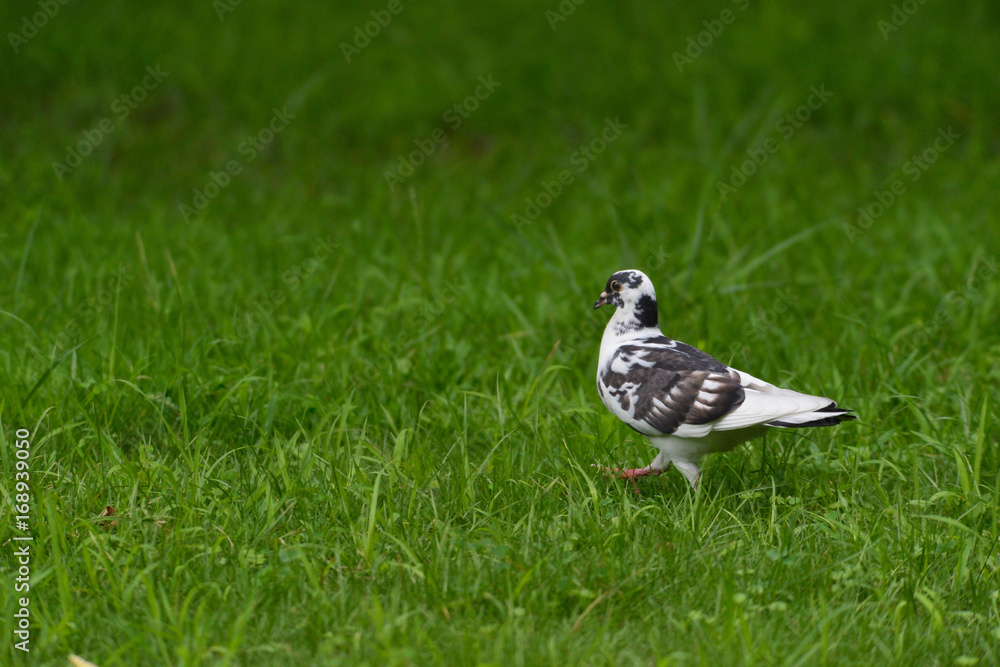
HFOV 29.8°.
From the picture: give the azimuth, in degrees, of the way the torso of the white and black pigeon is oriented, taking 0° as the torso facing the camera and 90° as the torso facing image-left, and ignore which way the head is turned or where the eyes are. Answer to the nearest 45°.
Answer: approximately 90°
